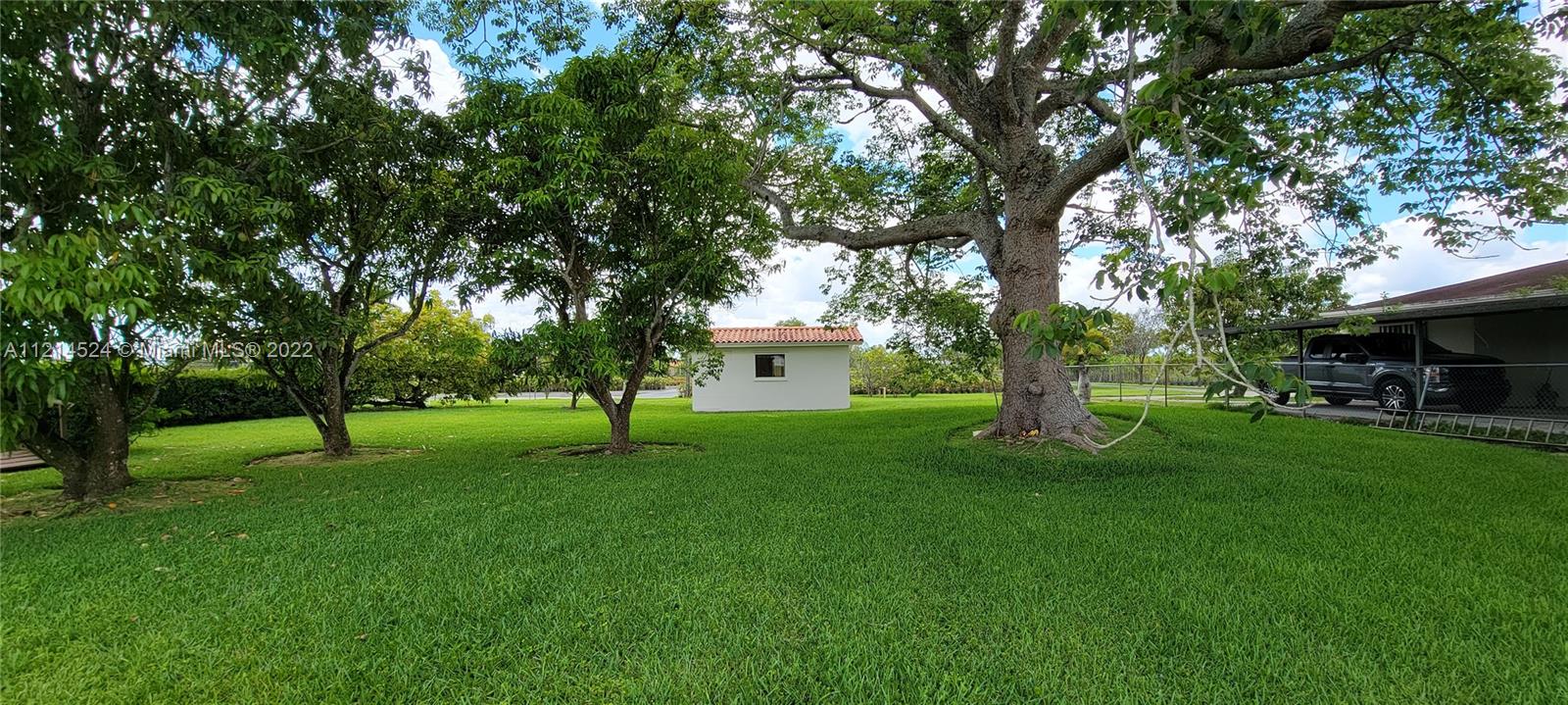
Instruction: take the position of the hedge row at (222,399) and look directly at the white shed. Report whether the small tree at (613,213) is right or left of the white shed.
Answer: right

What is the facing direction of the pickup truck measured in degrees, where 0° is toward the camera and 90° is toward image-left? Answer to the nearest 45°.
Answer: approximately 315°
